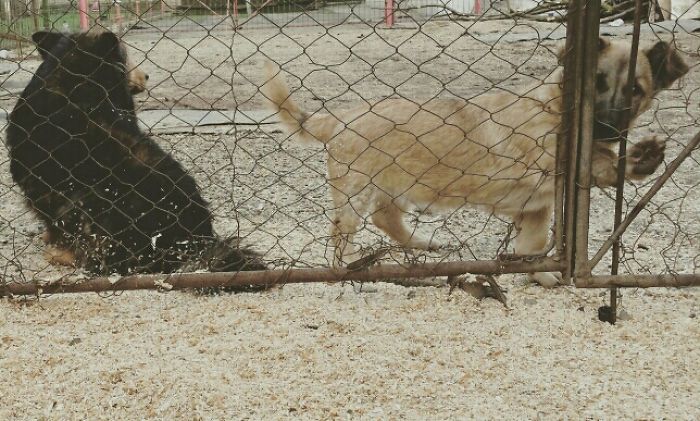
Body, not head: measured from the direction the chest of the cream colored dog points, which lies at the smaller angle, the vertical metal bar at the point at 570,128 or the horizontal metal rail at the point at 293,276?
the vertical metal bar

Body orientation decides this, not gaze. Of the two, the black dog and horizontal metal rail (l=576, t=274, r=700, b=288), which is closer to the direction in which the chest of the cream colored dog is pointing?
the horizontal metal rail

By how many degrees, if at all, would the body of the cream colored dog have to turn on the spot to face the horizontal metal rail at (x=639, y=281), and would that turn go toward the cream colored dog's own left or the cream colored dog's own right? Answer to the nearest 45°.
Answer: approximately 45° to the cream colored dog's own right

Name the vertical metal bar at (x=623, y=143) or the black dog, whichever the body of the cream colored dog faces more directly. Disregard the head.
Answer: the vertical metal bar

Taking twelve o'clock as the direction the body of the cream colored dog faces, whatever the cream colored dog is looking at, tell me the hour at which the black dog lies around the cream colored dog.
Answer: The black dog is roughly at 6 o'clock from the cream colored dog.

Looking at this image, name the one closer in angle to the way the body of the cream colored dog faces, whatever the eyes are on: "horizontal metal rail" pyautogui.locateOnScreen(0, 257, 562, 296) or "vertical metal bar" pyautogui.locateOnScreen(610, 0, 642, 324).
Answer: the vertical metal bar

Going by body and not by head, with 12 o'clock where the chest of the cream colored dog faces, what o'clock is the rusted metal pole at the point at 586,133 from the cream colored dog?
The rusted metal pole is roughly at 2 o'clock from the cream colored dog.

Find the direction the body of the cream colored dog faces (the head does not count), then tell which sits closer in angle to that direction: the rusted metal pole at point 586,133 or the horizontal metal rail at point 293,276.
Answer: the rusted metal pole

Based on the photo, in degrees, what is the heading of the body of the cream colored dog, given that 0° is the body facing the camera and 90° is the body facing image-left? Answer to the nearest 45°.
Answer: approximately 270°

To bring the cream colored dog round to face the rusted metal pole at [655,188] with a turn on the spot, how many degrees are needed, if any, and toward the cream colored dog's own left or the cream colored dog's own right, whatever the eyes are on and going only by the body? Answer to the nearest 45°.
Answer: approximately 45° to the cream colored dog's own right
